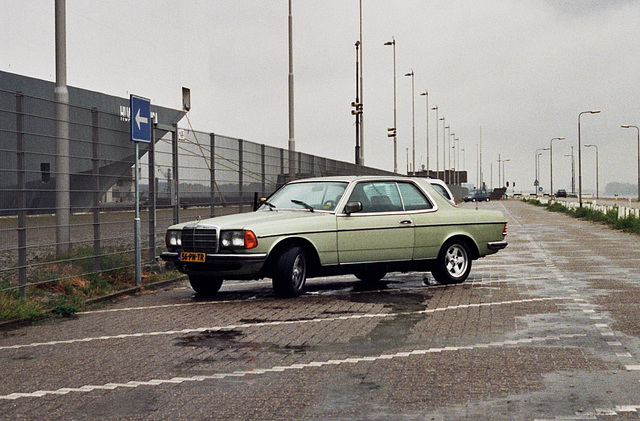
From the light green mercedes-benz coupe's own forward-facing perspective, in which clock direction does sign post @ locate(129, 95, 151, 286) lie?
The sign post is roughly at 2 o'clock from the light green mercedes-benz coupe.

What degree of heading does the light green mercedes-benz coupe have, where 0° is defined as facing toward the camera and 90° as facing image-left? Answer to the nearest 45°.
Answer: approximately 45°

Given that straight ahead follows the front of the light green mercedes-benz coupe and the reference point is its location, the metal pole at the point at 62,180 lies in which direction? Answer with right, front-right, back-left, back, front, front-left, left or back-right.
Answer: front-right

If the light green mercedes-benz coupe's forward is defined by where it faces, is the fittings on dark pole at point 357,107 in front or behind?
behind

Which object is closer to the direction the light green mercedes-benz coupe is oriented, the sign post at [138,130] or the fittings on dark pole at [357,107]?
the sign post

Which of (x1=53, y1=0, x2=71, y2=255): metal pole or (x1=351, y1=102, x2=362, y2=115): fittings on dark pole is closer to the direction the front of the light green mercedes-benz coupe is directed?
the metal pole

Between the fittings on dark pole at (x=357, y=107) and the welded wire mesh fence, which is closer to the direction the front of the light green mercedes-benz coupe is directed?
the welded wire mesh fence
